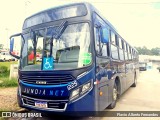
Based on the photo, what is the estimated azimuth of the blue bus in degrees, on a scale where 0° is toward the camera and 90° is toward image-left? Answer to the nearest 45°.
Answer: approximately 45°
